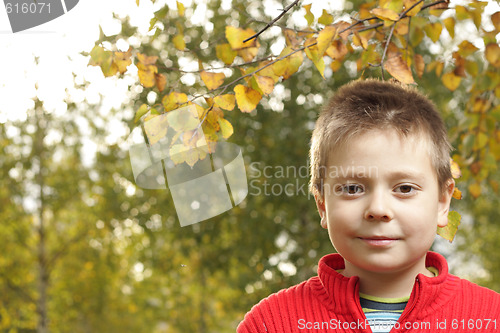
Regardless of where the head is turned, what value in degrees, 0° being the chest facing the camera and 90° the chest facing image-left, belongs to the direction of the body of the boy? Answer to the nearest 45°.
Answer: approximately 0°

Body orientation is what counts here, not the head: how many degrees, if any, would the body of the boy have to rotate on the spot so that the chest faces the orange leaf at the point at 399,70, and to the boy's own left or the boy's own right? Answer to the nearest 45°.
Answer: approximately 180°
